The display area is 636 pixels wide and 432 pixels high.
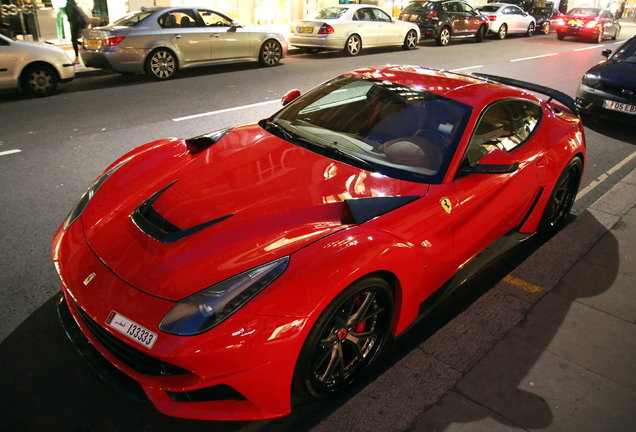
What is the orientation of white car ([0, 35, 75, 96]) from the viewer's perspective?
to the viewer's right

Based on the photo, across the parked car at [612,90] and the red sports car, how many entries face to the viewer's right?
0

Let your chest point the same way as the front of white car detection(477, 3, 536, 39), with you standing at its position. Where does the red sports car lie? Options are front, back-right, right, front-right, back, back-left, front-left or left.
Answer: back-right

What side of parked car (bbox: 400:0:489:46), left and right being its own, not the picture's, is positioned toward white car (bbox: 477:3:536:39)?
front

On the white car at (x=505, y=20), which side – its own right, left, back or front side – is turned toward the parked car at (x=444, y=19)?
back

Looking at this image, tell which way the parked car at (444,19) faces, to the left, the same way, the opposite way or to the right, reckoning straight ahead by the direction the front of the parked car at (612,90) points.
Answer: the opposite way

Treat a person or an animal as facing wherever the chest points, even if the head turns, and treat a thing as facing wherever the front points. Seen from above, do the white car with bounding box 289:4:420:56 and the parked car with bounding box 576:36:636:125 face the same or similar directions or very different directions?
very different directions

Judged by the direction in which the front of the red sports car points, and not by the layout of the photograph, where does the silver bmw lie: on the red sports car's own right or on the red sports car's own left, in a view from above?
on the red sports car's own right

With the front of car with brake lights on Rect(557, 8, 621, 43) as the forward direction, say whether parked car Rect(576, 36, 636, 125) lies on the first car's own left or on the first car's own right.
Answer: on the first car's own right

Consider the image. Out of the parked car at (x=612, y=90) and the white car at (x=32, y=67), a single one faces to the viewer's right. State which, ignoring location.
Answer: the white car

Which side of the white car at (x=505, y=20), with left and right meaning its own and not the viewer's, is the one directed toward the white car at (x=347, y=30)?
back

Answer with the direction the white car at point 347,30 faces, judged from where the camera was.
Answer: facing away from the viewer and to the right of the viewer

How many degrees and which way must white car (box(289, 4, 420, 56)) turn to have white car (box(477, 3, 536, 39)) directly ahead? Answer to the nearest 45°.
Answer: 0° — it already faces it

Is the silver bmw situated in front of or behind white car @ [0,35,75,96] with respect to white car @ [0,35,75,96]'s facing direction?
in front

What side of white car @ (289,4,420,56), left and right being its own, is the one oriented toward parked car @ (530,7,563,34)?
front

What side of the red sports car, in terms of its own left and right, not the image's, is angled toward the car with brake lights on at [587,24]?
back
